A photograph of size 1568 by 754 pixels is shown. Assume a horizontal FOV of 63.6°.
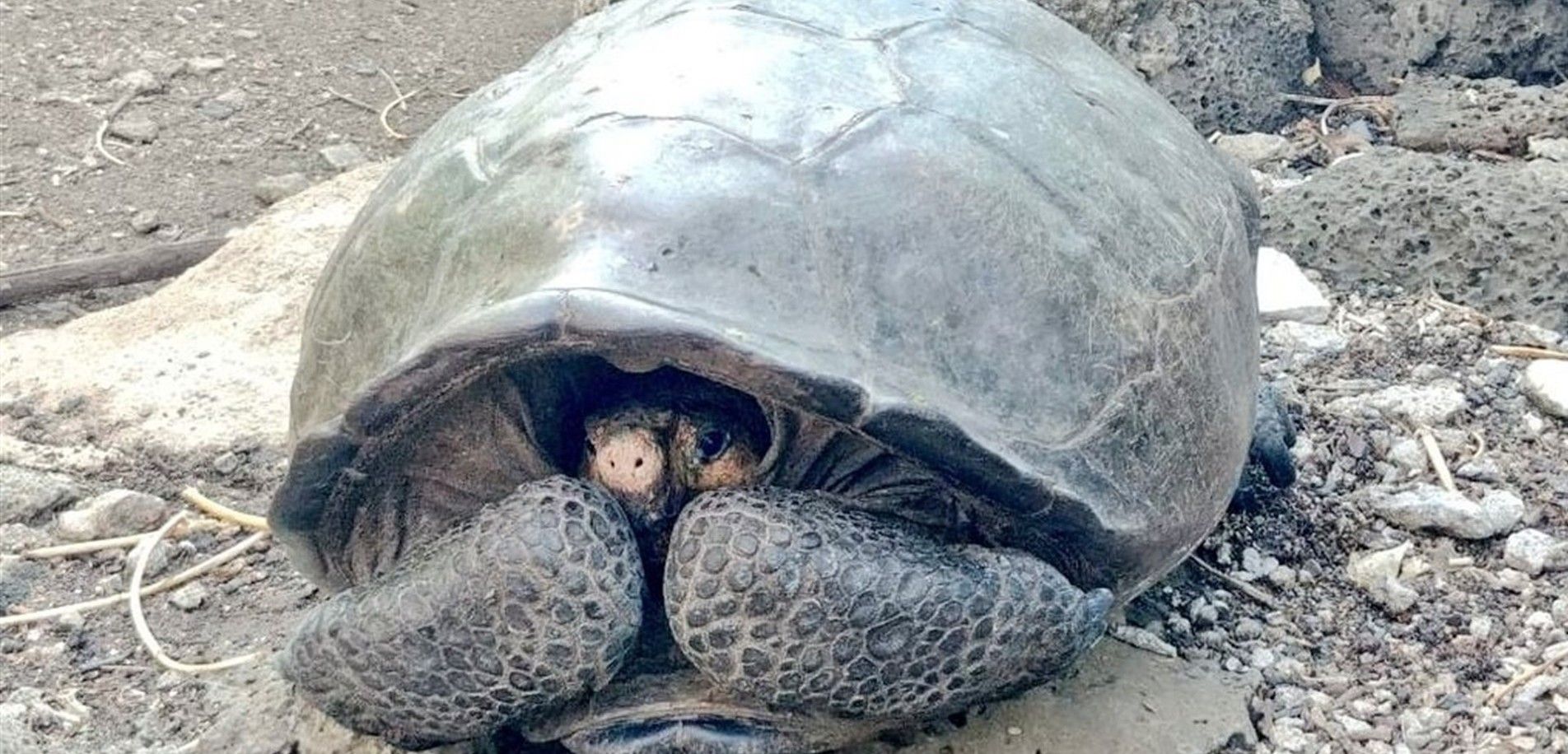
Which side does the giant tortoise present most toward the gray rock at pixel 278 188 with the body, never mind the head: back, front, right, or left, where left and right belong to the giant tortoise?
right

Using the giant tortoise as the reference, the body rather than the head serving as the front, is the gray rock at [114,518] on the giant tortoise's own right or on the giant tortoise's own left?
on the giant tortoise's own right

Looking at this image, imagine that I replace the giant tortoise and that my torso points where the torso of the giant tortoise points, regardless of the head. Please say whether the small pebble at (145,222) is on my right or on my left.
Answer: on my right

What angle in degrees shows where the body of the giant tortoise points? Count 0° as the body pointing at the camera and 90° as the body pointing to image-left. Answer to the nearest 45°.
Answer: approximately 45°

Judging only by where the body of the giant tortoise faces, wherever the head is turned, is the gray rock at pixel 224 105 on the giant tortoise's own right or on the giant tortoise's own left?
on the giant tortoise's own right

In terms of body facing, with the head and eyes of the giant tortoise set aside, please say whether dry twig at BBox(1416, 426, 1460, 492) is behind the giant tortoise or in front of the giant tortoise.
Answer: behind

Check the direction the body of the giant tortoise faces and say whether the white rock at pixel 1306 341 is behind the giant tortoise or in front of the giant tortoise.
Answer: behind

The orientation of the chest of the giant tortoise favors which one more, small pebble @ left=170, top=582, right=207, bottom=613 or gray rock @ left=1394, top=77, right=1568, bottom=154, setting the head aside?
the small pebble

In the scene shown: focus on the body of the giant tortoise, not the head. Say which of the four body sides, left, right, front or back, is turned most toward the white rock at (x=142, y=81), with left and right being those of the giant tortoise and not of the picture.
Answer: right

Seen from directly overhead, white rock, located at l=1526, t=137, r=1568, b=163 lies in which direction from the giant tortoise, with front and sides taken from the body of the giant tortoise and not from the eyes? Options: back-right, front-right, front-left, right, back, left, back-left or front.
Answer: back

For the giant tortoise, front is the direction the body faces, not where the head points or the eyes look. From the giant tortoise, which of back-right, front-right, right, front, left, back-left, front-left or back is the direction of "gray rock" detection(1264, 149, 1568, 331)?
back
